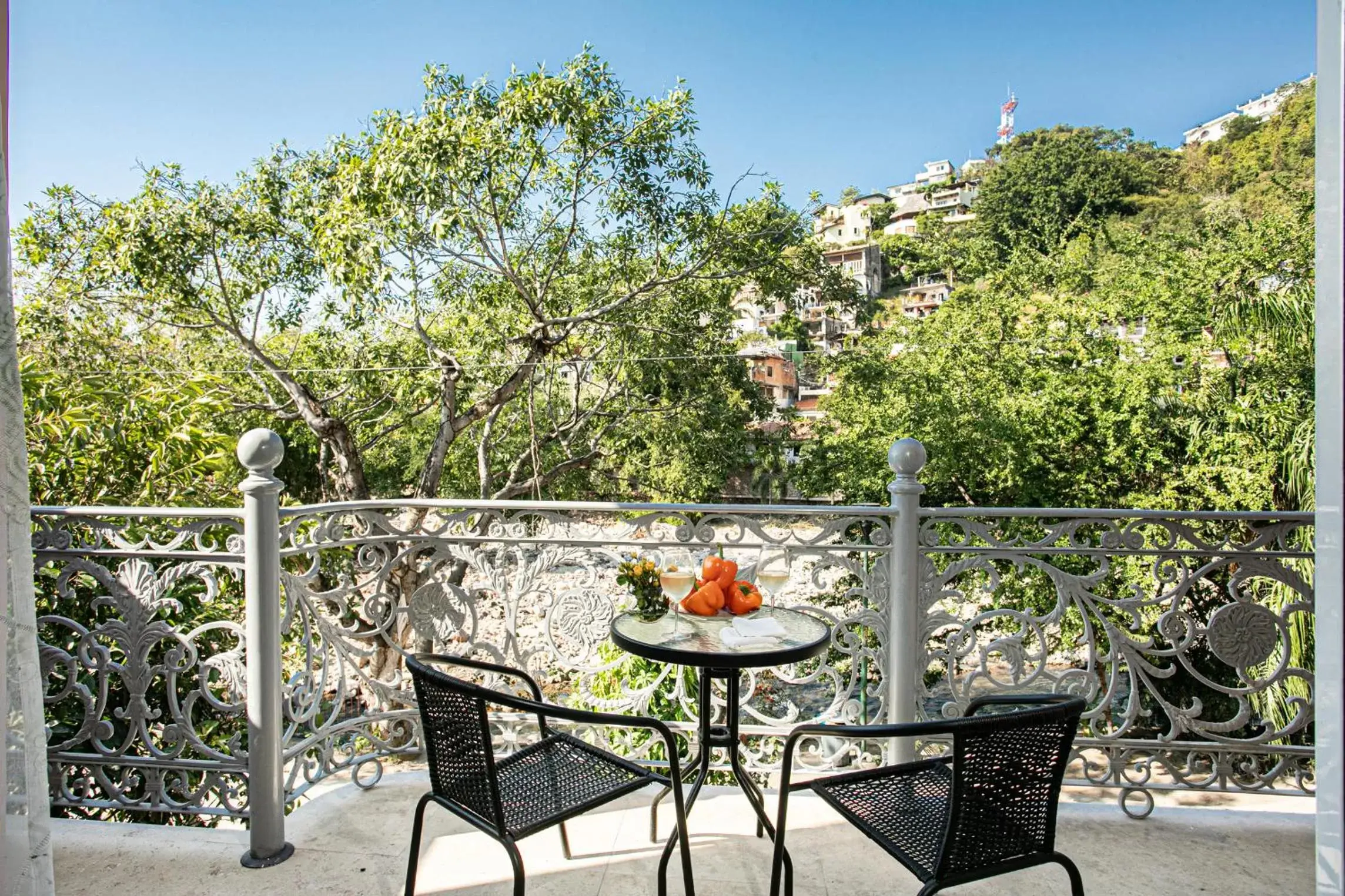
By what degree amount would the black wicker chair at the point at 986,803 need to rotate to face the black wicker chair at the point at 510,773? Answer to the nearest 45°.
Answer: approximately 45° to its left

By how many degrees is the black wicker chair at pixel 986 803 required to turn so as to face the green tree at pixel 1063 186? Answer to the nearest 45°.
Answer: approximately 45° to its right

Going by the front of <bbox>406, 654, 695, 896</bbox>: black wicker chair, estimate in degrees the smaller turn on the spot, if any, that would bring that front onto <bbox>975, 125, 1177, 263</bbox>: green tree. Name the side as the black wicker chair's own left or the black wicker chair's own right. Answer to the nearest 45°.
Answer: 0° — it already faces it

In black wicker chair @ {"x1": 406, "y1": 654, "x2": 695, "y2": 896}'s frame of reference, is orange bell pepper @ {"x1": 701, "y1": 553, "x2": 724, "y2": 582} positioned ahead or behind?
ahead

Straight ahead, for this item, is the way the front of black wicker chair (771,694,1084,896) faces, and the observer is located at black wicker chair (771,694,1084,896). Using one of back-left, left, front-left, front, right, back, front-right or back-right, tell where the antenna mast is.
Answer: front-right

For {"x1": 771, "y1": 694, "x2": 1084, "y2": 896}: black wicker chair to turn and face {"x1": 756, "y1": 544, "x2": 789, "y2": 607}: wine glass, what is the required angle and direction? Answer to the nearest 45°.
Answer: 0° — it already faces it

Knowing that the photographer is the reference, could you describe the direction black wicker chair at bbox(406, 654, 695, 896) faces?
facing away from the viewer and to the right of the viewer

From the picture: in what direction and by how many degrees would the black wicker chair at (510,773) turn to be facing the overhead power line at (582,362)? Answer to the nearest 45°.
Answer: approximately 45° to its left

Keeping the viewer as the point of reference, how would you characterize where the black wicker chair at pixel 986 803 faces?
facing away from the viewer and to the left of the viewer

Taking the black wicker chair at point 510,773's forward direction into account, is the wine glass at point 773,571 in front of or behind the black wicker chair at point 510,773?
in front
